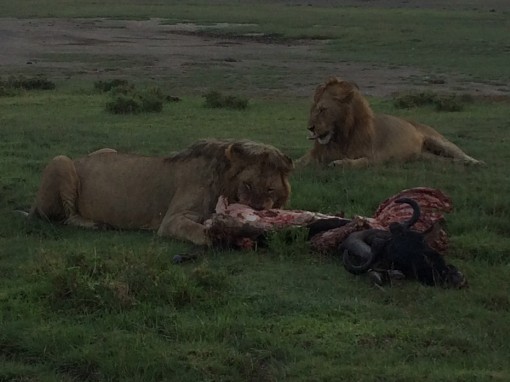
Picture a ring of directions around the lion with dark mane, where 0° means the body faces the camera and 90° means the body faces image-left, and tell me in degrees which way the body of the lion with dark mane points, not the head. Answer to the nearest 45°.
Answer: approximately 90°

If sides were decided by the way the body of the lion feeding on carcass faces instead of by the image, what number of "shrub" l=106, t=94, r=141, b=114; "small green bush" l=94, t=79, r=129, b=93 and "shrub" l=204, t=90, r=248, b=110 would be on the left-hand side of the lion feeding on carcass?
3

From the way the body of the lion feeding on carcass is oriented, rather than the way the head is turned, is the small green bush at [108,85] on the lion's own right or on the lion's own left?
on the lion's own left

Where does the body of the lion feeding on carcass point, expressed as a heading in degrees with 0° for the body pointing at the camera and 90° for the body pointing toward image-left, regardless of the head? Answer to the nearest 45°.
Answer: approximately 270°

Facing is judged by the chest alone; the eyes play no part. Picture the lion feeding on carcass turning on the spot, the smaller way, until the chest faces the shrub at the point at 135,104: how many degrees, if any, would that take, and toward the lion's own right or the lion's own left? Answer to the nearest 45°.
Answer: approximately 90° to the lion's own left

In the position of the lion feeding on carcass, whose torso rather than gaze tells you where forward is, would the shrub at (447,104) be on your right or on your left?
on your left

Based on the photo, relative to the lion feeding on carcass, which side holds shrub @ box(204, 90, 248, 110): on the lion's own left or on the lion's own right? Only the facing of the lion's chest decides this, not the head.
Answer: on the lion's own left

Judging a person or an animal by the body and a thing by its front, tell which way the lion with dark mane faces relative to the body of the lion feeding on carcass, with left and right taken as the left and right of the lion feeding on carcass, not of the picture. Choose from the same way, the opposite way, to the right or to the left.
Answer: the opposite way

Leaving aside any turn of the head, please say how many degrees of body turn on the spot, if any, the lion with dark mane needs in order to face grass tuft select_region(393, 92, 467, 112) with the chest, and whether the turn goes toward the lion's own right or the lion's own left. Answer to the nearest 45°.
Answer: approximately 90° to the lion's own right

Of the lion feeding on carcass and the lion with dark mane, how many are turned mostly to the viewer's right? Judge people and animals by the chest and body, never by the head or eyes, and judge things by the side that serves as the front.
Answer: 1
